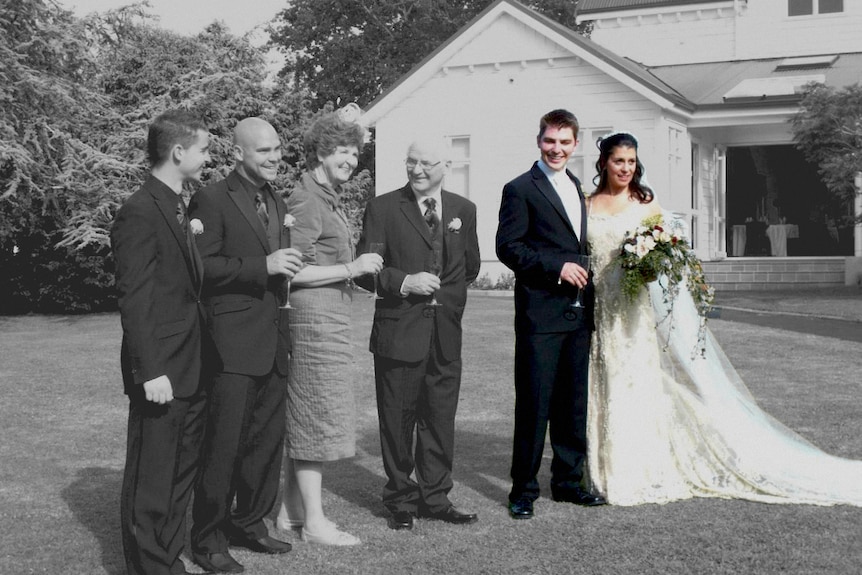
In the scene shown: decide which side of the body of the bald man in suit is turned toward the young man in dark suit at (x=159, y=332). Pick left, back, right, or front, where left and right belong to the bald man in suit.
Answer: right

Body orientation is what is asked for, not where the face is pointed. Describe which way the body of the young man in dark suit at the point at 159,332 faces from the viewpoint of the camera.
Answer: to the viewer's right

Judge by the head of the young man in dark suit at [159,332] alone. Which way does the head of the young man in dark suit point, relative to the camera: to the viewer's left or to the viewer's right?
to the viewer's right

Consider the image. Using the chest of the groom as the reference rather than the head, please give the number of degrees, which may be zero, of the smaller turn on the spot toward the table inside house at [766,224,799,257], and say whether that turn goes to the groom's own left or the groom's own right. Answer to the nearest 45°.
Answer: approximately 135° to the groom's own left

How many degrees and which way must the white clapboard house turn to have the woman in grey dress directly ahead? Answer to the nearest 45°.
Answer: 0° — it already faces them

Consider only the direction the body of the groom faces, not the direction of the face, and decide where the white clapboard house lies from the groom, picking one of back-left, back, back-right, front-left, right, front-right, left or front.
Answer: back-left
